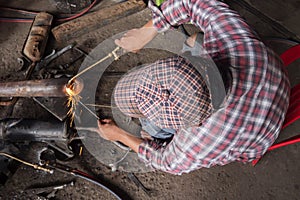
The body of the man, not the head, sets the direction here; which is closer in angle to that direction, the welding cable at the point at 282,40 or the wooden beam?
the wooden beam

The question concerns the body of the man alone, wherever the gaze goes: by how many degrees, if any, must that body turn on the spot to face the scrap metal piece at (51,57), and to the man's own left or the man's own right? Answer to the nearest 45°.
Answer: approximately 45° to the man's own right

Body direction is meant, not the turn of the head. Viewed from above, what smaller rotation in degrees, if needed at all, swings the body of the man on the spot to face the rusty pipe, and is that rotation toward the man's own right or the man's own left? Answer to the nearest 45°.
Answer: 0° — they already face it

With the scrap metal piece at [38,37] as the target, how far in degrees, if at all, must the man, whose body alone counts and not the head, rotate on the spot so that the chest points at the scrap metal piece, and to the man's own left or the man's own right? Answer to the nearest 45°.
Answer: approximately 45° to the man's own right

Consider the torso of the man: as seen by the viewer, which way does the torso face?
to the viewer's left

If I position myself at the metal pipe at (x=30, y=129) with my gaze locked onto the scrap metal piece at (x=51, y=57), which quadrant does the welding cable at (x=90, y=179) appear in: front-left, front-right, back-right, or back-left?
back-right

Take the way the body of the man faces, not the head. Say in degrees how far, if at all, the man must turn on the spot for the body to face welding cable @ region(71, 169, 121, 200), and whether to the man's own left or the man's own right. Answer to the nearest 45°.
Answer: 0° — they already face it

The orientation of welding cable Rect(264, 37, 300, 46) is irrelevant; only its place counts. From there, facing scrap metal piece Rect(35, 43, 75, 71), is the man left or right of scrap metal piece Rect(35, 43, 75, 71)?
left
